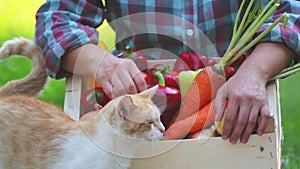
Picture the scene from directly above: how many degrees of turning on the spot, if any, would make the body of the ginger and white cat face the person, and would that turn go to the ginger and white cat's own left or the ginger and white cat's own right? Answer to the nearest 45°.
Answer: approximately 45° to the ginger and white cat's own left

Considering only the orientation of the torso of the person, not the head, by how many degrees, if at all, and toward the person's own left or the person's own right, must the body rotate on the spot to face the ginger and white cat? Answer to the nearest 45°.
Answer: approximately 45° to the person's own right

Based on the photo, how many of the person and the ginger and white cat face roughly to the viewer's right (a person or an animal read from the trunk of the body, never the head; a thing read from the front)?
1

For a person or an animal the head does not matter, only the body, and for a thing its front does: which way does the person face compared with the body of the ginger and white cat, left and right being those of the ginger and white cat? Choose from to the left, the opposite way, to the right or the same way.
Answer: to the right

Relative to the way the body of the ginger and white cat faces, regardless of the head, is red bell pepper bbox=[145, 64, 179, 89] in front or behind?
in front

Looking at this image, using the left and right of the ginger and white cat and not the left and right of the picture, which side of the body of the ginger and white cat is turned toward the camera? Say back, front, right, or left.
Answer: right

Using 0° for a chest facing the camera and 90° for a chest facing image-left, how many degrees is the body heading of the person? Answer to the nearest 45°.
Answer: approximately 0°

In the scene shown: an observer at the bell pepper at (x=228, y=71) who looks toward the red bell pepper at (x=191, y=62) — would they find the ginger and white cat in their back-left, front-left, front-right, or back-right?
front-left

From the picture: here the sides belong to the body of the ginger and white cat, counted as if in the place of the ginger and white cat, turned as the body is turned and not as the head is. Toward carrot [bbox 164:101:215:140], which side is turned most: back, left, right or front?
front

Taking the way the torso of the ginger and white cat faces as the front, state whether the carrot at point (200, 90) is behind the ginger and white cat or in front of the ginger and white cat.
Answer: in front
